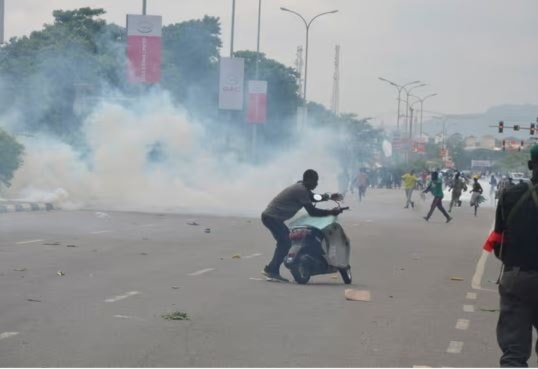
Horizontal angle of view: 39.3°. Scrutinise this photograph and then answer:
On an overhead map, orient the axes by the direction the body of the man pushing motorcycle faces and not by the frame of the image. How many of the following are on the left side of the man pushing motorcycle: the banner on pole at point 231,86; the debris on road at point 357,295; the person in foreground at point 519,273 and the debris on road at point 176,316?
1

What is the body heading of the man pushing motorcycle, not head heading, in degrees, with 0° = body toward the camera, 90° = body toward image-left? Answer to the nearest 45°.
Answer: approximately 270°

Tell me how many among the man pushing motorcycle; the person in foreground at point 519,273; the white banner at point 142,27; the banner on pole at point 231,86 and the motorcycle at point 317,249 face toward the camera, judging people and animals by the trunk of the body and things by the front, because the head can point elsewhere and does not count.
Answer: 2

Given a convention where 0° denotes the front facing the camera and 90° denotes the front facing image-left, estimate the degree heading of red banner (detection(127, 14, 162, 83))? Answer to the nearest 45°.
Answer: approximately 0°

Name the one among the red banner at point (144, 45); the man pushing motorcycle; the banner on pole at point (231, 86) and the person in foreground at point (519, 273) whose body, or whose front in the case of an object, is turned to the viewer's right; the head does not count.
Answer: the man pushing motorcycle

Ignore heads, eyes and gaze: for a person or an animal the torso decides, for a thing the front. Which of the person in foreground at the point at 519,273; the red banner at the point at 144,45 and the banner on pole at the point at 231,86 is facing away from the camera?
the person in foreground

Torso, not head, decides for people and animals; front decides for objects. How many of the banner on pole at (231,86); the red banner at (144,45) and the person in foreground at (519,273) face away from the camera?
1

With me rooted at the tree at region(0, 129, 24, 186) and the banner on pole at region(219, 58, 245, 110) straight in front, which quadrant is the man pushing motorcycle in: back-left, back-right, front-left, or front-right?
back-right

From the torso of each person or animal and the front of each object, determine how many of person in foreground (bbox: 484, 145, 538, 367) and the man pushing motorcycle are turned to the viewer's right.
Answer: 1

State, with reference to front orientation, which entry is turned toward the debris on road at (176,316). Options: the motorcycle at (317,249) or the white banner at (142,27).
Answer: the white banner
